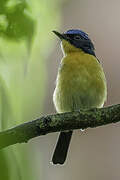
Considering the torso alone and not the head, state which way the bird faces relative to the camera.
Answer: toward the camera
